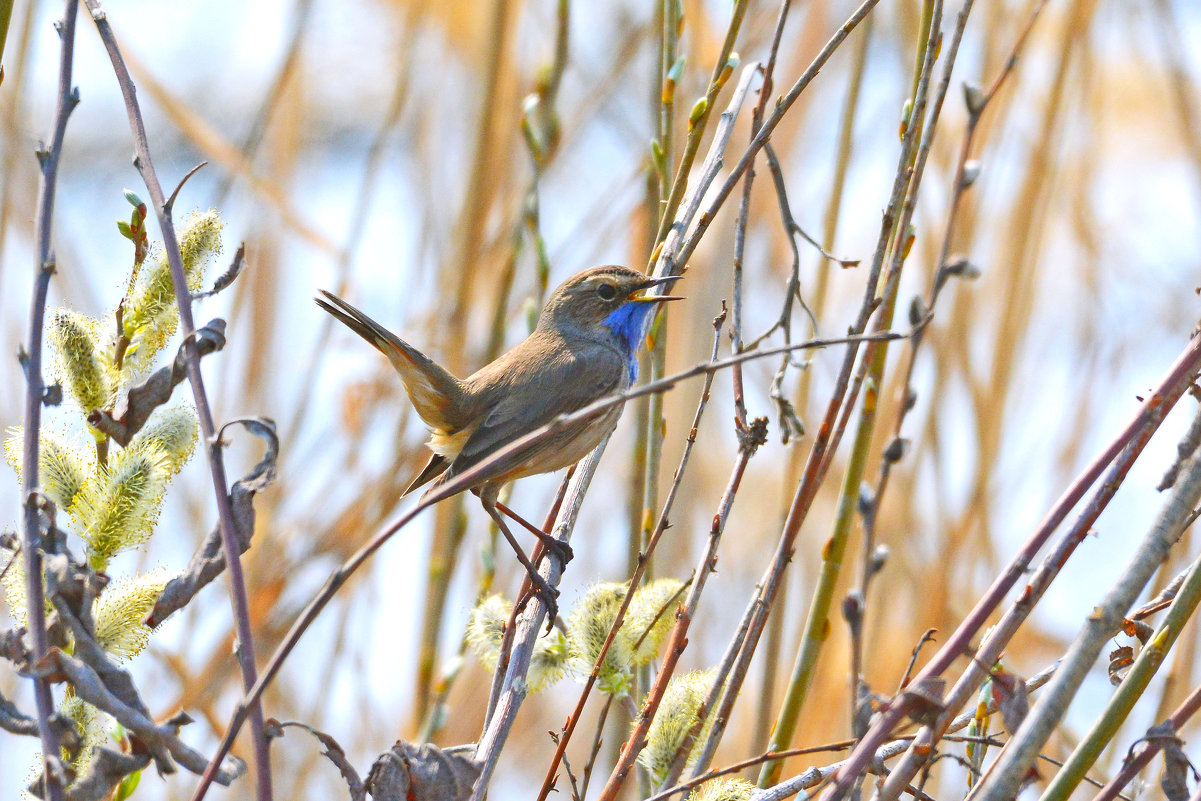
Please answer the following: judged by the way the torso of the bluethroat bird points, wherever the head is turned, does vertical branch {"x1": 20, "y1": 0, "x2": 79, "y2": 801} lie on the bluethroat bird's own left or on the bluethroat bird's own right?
on the bluethroat bird's own right

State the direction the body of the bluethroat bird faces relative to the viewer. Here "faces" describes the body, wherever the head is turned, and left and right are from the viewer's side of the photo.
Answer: facing to the right of the viewer

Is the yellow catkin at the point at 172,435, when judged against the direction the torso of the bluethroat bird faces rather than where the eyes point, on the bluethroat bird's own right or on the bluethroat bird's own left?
on the bluethroat bird's own right

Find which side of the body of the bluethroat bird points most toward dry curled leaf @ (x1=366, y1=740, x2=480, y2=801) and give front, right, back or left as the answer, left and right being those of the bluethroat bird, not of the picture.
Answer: right
